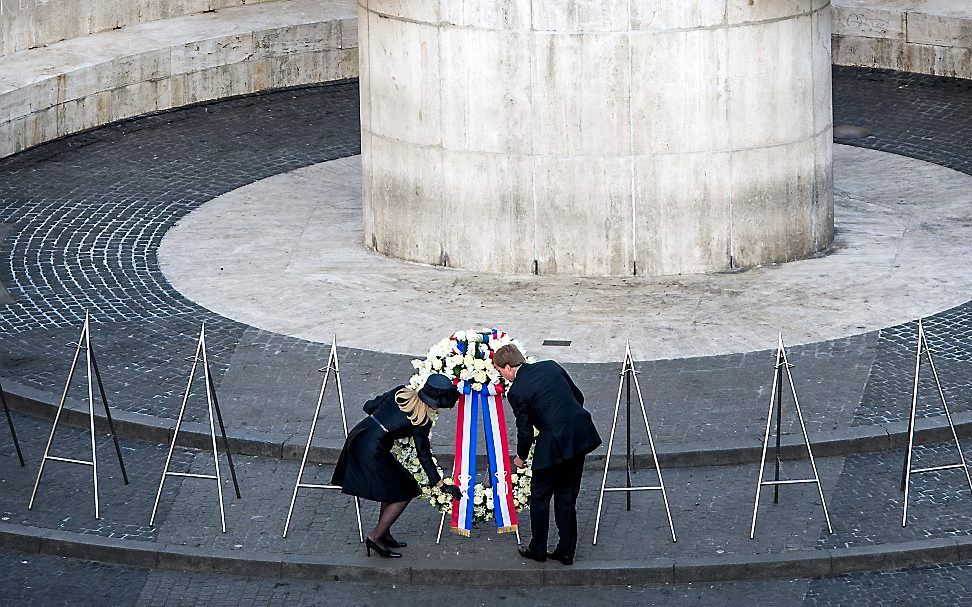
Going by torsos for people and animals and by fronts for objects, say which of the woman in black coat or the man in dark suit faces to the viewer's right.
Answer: the woman in black coat

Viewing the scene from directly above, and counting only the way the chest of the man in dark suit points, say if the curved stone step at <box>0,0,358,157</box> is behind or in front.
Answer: in front

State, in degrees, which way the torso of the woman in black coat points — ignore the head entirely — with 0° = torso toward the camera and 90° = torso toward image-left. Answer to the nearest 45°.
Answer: approximately 270°

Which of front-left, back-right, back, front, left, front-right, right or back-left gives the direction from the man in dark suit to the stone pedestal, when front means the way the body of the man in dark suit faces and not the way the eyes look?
front-right

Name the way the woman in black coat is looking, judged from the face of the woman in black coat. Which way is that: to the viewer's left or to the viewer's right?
to the viewer's right

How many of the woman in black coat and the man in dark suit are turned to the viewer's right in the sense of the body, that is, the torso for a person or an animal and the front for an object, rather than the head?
1

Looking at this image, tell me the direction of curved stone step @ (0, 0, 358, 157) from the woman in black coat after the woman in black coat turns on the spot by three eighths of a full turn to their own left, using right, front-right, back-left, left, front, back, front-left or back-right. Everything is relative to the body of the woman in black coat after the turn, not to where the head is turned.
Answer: front-right

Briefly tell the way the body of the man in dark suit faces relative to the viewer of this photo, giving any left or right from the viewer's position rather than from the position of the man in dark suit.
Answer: facing away from the viewer and to the left of the viewer

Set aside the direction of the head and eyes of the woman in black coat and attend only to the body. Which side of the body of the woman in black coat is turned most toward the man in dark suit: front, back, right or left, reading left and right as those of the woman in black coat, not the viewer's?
front

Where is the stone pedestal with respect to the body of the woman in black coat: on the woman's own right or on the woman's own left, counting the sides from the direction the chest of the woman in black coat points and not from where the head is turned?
on the woman's own left
